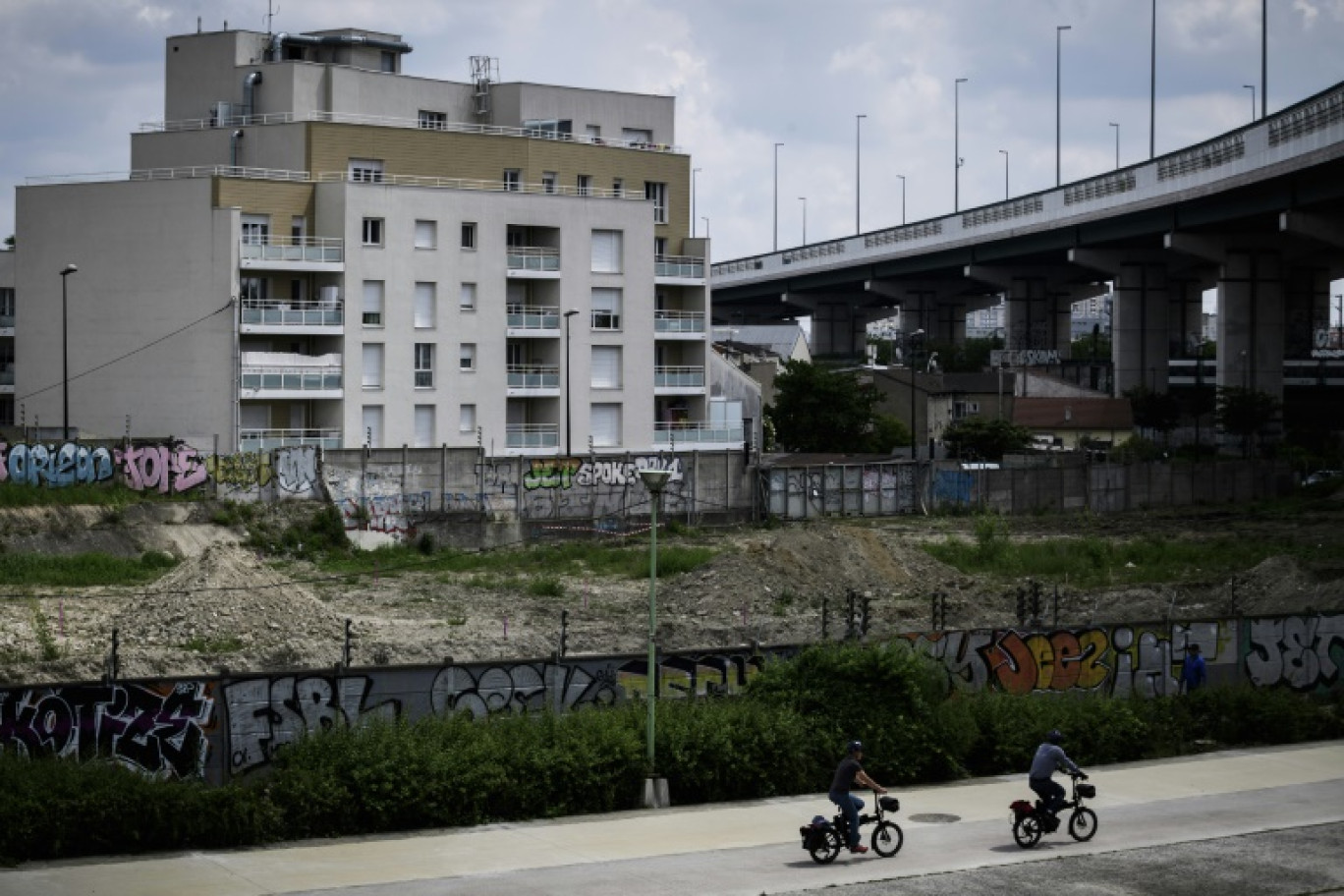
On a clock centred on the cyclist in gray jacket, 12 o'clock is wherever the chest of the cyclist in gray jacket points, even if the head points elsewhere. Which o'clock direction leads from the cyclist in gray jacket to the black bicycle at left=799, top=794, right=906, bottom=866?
The black bicycle is roughly at 5 o'clock from the cyclist in gray jacket.

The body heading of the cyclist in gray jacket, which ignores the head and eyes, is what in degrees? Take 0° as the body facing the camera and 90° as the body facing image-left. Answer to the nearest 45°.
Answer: approximately 270°

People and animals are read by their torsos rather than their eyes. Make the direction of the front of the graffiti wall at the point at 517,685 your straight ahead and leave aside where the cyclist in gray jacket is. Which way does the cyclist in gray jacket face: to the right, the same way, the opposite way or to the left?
to the left

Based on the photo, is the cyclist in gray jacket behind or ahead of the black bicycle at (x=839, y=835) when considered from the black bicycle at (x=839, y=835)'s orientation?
ahead

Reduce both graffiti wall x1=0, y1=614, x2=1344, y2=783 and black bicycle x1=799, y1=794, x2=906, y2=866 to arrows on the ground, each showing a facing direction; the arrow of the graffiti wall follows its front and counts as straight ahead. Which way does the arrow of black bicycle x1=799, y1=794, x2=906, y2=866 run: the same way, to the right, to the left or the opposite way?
to the left

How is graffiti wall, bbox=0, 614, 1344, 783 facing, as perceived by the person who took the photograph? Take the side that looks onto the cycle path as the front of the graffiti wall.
facing the viewer

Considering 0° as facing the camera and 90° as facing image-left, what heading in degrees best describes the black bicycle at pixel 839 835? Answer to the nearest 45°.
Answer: approximately 270°

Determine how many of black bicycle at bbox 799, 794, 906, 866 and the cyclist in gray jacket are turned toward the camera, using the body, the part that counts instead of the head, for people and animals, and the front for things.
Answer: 0

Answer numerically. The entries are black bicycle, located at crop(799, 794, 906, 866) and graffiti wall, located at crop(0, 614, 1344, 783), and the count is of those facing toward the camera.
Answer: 1

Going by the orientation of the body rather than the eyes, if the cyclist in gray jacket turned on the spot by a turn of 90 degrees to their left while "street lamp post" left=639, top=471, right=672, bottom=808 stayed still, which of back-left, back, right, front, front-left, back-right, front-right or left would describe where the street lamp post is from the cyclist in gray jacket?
left

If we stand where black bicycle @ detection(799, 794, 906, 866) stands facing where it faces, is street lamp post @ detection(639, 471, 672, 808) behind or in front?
behind
